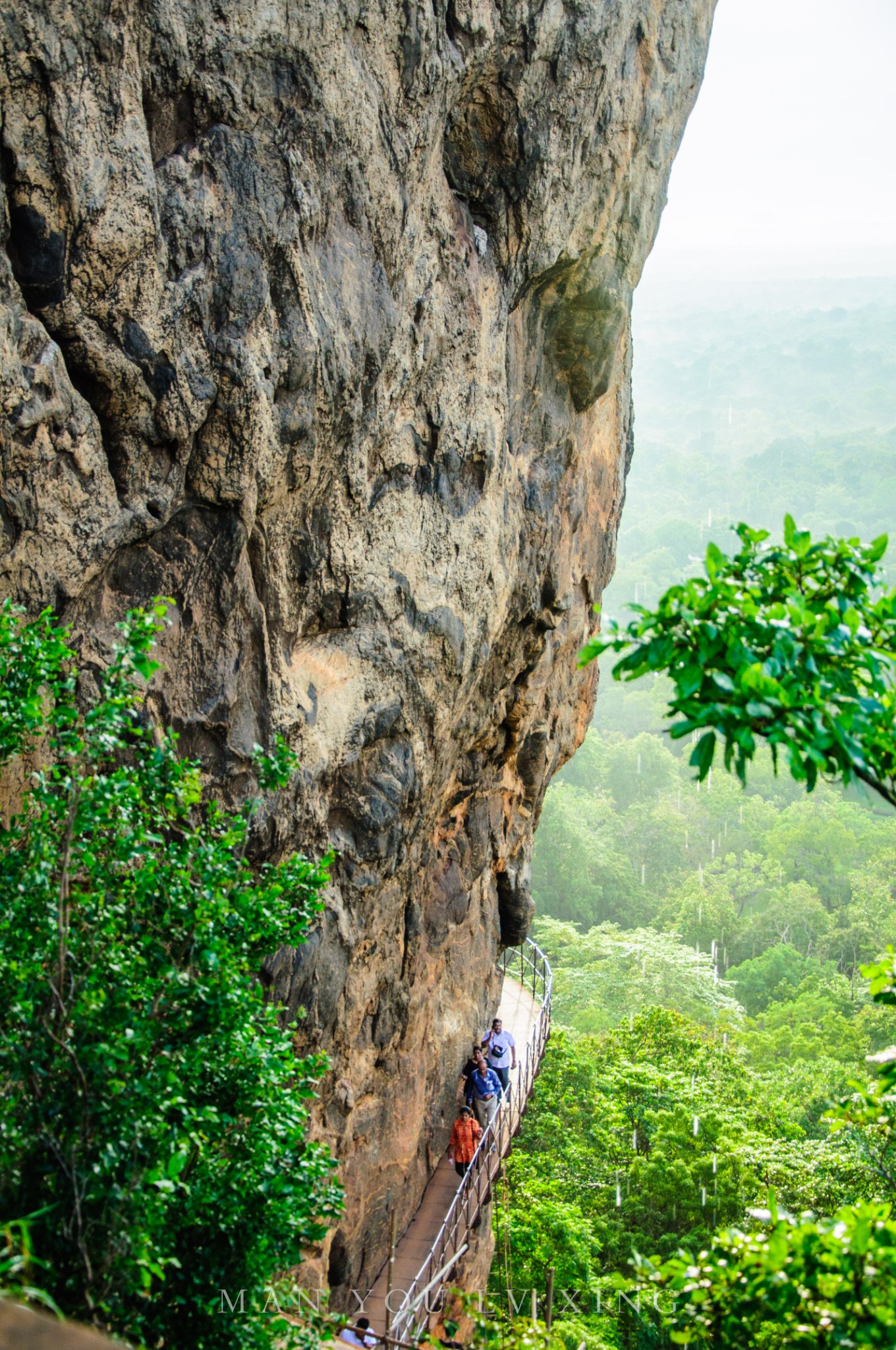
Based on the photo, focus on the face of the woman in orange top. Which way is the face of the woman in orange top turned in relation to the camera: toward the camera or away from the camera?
toward the camera

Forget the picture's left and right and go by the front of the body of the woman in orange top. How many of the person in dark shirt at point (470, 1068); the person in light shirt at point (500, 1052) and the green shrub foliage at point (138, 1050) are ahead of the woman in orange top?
1

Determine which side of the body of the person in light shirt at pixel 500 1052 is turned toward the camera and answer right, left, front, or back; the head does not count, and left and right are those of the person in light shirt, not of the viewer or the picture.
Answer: front

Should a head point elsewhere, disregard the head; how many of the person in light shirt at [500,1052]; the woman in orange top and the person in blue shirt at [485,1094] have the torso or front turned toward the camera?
3

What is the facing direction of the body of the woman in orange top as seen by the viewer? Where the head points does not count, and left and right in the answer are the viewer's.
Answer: facing the viewer

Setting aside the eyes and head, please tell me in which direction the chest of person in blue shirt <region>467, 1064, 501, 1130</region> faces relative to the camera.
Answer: toward the camera

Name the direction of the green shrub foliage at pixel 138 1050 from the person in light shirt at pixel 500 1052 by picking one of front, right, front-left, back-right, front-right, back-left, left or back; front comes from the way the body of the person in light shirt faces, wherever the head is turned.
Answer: front

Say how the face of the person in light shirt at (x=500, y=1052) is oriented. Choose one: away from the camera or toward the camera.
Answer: toward the camera

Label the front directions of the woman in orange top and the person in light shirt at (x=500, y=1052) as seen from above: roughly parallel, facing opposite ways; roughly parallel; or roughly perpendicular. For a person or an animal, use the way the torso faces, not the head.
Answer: roughly parallel

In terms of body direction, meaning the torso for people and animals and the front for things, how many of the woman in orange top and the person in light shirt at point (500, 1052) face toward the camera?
2

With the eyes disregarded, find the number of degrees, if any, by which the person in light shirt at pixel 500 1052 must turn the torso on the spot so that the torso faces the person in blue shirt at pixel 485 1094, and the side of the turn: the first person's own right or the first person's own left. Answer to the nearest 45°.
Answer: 0° — they already face them
